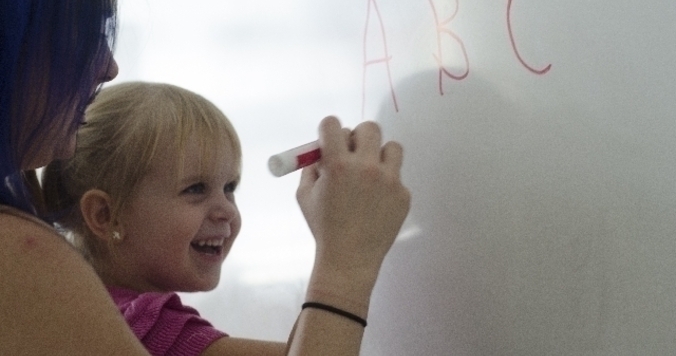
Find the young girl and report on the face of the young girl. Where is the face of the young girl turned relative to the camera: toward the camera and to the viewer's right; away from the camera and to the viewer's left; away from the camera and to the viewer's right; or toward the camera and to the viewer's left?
toward the camera and to the viewer's right

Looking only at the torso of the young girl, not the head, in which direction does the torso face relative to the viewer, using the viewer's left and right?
facing the viewer and to the right of the viewer
